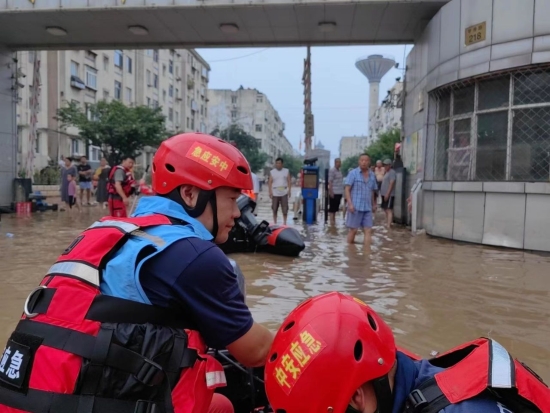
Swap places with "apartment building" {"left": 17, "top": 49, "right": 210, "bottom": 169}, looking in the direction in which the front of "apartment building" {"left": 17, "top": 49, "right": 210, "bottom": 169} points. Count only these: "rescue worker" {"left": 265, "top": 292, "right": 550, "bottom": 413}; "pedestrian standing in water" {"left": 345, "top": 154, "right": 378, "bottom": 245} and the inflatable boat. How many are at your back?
0

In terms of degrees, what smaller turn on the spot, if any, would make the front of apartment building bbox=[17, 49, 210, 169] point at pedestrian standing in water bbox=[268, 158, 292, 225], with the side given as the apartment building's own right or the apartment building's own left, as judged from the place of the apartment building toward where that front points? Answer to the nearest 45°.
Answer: approximately 45° to the apartment building's own right

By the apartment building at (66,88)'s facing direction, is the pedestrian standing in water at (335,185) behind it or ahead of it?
ahead

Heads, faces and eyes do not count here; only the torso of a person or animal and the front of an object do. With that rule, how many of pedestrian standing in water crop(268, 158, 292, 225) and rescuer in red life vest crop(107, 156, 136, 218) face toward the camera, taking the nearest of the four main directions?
1

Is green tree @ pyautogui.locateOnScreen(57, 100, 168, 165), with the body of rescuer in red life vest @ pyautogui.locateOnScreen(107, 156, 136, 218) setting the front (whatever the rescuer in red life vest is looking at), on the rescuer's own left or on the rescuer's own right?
on the rescuer's own left

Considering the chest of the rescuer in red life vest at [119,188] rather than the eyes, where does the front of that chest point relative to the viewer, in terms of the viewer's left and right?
facing to the right of the viewer

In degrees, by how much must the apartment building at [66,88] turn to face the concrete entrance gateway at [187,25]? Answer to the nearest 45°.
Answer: approximately 45° to its right

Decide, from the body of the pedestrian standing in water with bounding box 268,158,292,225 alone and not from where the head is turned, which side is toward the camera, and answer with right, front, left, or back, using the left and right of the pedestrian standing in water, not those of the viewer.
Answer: front

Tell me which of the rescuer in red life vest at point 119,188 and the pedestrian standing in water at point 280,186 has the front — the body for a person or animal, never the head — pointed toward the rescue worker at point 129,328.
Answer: the pedestrian standing in water

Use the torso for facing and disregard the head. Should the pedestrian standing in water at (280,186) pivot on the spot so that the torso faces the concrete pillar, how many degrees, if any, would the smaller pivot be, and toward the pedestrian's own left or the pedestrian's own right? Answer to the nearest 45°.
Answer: approximately 90° to the pedestrian's own right

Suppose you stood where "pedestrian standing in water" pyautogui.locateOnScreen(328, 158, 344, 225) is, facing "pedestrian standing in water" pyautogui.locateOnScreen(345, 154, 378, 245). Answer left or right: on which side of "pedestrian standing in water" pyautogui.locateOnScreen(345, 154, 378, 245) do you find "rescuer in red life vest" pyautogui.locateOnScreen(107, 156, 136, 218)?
right

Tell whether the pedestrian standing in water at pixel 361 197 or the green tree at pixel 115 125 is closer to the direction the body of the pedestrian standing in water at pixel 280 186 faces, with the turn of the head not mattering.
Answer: the pedestrian standing in water

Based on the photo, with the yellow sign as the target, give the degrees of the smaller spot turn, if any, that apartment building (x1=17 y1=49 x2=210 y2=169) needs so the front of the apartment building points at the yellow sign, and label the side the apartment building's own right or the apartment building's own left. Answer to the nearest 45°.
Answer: approximately 45° to the apartment building's own right

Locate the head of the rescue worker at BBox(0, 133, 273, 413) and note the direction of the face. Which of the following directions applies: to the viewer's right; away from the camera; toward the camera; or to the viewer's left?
to the viewer's right

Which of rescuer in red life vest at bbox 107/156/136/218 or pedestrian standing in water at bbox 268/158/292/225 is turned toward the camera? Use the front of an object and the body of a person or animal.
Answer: the pedestrian standing in water

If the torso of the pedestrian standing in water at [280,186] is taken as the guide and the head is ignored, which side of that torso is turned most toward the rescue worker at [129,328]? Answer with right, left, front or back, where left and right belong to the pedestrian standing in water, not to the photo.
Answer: front

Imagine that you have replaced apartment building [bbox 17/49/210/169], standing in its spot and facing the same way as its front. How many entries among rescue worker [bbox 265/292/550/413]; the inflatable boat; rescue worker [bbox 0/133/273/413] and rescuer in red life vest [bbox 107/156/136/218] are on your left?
0
